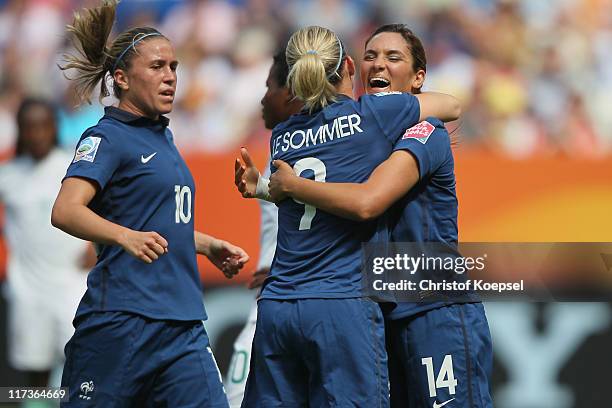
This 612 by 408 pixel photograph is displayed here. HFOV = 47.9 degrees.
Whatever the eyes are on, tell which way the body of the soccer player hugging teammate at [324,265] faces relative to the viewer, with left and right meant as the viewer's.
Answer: facing away from the viewer and to the right of the viewer

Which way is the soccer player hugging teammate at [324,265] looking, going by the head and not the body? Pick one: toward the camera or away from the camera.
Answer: away from the camera

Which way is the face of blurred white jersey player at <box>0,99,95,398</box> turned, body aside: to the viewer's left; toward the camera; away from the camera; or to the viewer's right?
toward the camera

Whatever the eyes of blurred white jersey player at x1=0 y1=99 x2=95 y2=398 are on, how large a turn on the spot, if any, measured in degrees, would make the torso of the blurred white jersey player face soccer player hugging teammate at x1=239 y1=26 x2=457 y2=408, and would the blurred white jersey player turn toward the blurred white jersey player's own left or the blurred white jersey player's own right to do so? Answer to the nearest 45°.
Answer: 0° — they already face them

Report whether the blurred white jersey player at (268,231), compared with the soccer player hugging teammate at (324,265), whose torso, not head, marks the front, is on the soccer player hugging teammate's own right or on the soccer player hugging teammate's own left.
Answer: on the soccer player hugging teammate's own left

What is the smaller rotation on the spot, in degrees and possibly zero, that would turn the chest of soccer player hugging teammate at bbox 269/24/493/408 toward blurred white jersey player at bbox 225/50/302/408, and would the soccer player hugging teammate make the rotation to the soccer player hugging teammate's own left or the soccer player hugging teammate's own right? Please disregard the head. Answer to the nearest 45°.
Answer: approximately 90° to the soccer player hugging teammate's own right

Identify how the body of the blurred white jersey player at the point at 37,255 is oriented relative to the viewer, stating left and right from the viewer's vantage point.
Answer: facing the viewer

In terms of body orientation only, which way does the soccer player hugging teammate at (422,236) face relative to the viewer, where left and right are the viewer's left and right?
facing the viewer and to the left of the viewer

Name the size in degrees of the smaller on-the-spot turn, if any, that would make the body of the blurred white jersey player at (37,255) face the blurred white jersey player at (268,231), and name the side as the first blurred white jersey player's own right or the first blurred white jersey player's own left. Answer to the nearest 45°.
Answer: approximately 45° to the first blurred white jersey player's own left

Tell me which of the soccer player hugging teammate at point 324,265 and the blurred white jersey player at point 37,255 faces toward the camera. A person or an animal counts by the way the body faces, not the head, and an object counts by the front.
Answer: the blurred white jersey player

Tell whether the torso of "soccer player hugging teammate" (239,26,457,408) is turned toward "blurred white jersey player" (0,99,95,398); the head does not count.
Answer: no

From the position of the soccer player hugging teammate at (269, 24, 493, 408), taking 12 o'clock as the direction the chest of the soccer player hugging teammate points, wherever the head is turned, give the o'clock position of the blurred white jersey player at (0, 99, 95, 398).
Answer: The blurred white jersey player is roughly at 3 o'clock from the soccer player hugging teammate.
